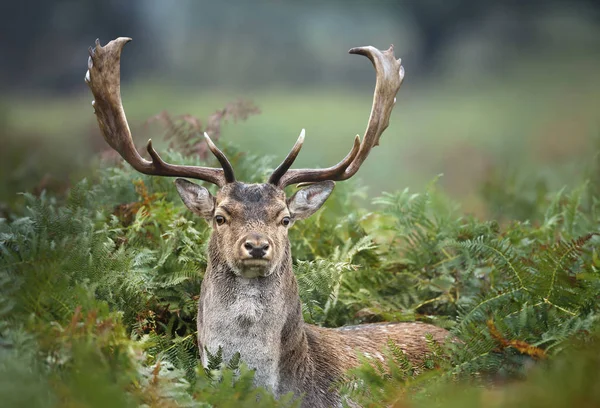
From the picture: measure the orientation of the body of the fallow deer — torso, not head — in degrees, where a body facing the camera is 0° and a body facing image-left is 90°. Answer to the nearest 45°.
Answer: approximately 45°
